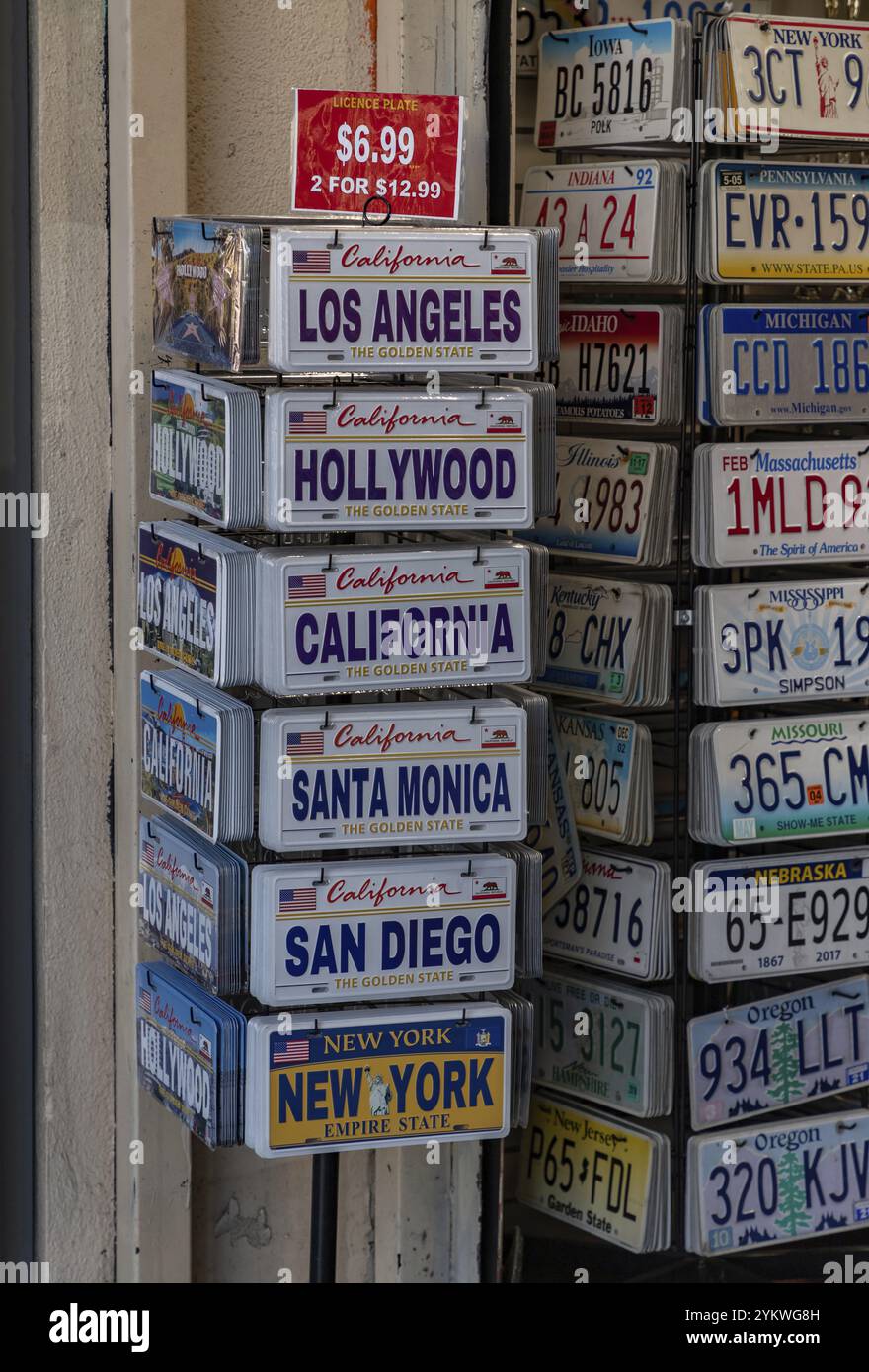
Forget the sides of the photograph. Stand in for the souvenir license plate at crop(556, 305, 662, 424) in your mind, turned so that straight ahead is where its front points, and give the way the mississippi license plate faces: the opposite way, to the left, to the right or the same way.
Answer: the same way

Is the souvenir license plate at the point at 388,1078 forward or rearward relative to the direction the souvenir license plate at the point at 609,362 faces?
forward

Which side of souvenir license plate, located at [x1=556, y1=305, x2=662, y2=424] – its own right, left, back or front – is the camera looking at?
front

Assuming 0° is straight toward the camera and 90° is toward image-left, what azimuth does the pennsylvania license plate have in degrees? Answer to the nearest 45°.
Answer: approximately 315°

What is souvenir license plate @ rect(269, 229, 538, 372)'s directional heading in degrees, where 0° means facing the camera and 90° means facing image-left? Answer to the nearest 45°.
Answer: approximately 0°

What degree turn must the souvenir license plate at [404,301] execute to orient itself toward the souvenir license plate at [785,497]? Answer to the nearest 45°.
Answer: approximately 135° to its left

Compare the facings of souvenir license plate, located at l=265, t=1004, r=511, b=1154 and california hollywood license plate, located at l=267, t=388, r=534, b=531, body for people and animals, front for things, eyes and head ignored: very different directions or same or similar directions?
same or similar directions

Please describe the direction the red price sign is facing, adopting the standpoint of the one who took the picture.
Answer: facing the viewer

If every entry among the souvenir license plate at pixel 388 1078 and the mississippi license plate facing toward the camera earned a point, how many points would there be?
2
